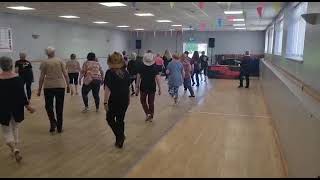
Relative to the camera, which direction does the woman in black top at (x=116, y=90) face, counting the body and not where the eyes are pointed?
away from the camera

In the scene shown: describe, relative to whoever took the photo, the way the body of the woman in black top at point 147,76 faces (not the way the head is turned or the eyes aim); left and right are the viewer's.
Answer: facing away from the viewer

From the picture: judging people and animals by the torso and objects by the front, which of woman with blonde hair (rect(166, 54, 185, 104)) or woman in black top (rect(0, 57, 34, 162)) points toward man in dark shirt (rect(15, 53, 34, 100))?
the woman in black top

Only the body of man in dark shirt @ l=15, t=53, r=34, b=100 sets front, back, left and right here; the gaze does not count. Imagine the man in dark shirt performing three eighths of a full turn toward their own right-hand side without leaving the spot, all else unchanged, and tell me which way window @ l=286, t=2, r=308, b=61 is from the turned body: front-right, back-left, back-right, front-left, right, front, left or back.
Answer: front

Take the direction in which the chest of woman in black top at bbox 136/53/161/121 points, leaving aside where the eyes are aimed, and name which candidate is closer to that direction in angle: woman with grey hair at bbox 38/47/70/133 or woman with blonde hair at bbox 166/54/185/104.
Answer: the woman with blonde hair

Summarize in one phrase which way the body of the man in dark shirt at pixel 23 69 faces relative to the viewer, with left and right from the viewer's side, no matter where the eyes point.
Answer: facing away from the viewer

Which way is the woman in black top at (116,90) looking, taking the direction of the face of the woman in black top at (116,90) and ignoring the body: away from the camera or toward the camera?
away from the camera

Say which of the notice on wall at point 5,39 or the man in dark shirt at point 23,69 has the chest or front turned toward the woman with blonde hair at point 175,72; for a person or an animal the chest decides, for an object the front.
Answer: the notice on wall

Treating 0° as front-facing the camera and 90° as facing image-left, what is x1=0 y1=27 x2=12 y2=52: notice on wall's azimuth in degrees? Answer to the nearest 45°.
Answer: approximately 315°

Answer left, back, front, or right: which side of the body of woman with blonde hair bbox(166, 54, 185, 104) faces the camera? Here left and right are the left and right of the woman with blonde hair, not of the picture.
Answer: back
